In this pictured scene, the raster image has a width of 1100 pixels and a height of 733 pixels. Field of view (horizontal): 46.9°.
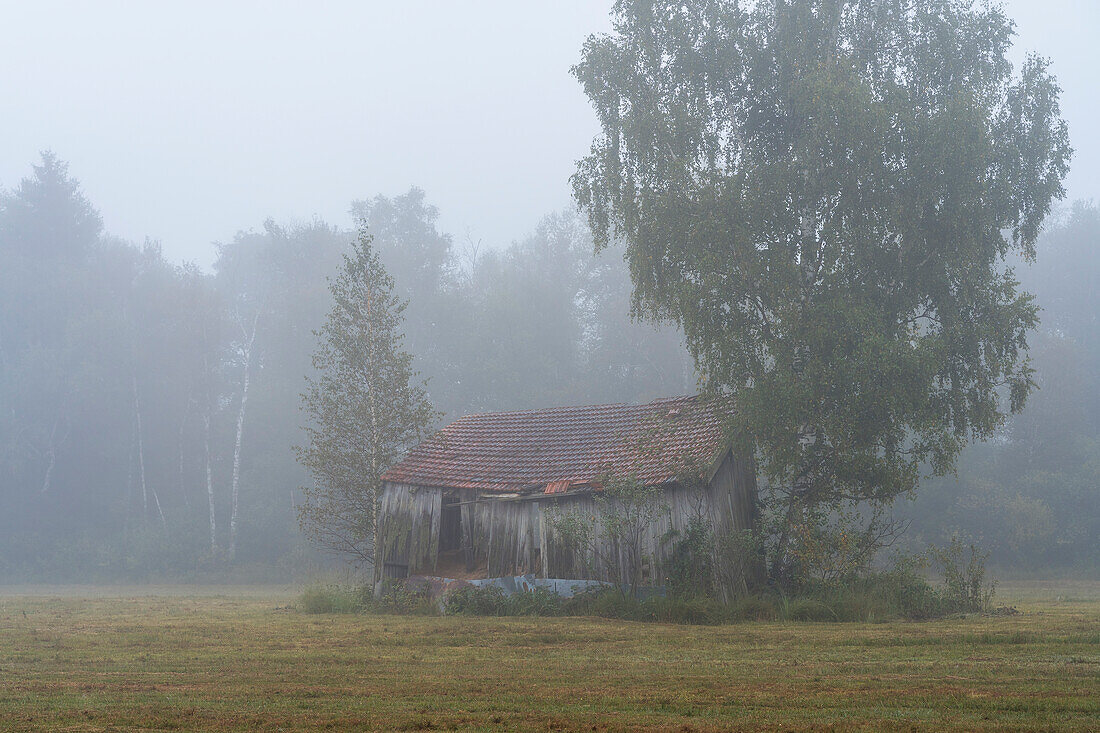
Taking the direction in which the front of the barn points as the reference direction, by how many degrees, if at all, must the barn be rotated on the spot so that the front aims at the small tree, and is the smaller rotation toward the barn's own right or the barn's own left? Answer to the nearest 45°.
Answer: approximately 135° to the barn's own right

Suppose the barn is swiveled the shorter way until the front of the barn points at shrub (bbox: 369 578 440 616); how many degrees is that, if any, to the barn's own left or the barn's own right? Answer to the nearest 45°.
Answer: approximately 90° to the barn's own right

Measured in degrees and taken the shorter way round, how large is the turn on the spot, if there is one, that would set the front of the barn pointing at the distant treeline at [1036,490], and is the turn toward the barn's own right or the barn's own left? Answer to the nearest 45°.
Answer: approximately 135° to the barn's own left

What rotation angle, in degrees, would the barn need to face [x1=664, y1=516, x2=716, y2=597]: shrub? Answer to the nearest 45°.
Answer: approximately 45° to its left

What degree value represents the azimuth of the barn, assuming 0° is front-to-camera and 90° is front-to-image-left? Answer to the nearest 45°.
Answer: approximately 0°

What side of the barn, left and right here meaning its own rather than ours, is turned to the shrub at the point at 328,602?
right

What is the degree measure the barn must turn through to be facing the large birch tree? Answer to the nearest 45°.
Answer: approximately 90° to its left
